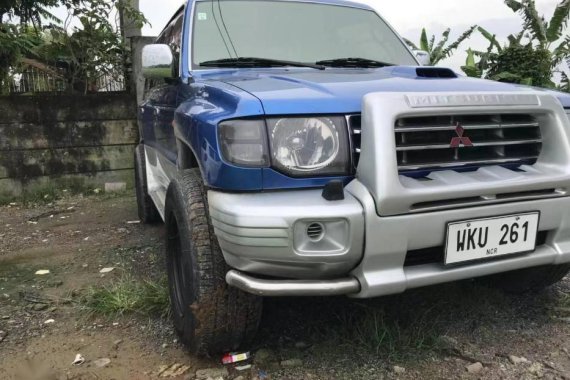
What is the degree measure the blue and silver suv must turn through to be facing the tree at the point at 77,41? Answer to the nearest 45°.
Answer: approximately 180°

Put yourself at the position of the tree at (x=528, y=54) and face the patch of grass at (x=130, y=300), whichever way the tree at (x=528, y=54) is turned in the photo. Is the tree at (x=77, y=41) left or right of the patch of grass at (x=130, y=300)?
right

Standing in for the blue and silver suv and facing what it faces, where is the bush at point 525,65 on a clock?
The bush is roughly at 8 o'clock from the blue and silver suv.

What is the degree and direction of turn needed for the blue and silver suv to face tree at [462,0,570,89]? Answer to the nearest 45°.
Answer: approximately 135° to its left

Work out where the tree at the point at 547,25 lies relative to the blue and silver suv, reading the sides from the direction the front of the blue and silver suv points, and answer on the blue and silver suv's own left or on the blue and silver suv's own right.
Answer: on the blue and silver suv's own left
